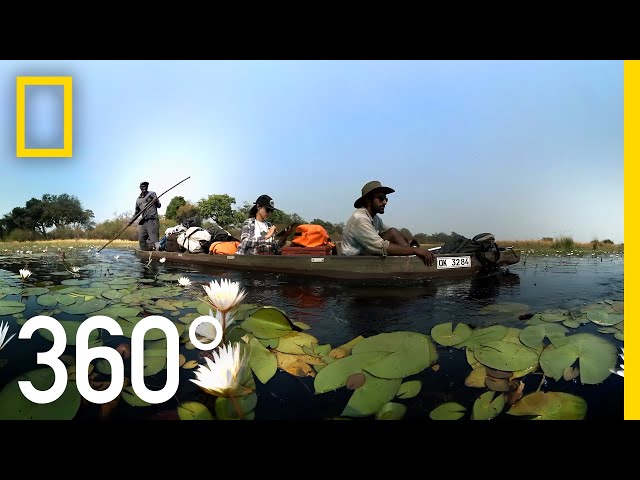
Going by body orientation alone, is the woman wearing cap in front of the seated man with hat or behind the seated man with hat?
behind

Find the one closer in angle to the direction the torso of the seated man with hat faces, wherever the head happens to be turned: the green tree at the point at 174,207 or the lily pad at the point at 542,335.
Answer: the lily pad

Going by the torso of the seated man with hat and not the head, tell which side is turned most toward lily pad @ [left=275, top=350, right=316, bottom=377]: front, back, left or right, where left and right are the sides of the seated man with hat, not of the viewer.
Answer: right

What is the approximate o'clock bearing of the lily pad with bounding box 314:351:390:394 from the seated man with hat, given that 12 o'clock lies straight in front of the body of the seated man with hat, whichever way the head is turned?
The lily pad is roughly at 3 o'clock from the seated man with hat.

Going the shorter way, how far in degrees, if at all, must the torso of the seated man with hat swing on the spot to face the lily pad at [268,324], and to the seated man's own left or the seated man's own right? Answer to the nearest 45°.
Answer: approximately 90° to the seated man's own right

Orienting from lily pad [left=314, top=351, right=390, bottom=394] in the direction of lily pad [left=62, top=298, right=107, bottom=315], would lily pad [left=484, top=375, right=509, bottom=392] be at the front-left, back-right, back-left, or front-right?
back-right

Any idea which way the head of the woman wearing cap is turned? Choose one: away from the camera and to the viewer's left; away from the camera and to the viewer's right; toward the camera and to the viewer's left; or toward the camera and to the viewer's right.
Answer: toward the camera and to the viewer's right

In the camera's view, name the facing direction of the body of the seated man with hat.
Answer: to the viewer's right

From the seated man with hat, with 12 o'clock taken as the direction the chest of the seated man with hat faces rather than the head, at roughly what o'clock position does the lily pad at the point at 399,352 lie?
The lily pad is roughly at 3 o'clock from the seated man with hat.

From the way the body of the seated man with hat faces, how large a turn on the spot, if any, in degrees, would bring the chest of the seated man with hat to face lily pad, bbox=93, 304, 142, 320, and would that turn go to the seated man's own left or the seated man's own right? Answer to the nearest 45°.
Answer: approximately 135° to the seated man's own right

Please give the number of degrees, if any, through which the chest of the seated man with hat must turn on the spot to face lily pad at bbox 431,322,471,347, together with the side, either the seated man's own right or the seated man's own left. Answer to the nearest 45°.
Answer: approximately 90° to the seated man's own right

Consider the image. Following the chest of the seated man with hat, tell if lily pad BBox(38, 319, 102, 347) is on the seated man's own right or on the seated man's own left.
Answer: on the seated man's own right
